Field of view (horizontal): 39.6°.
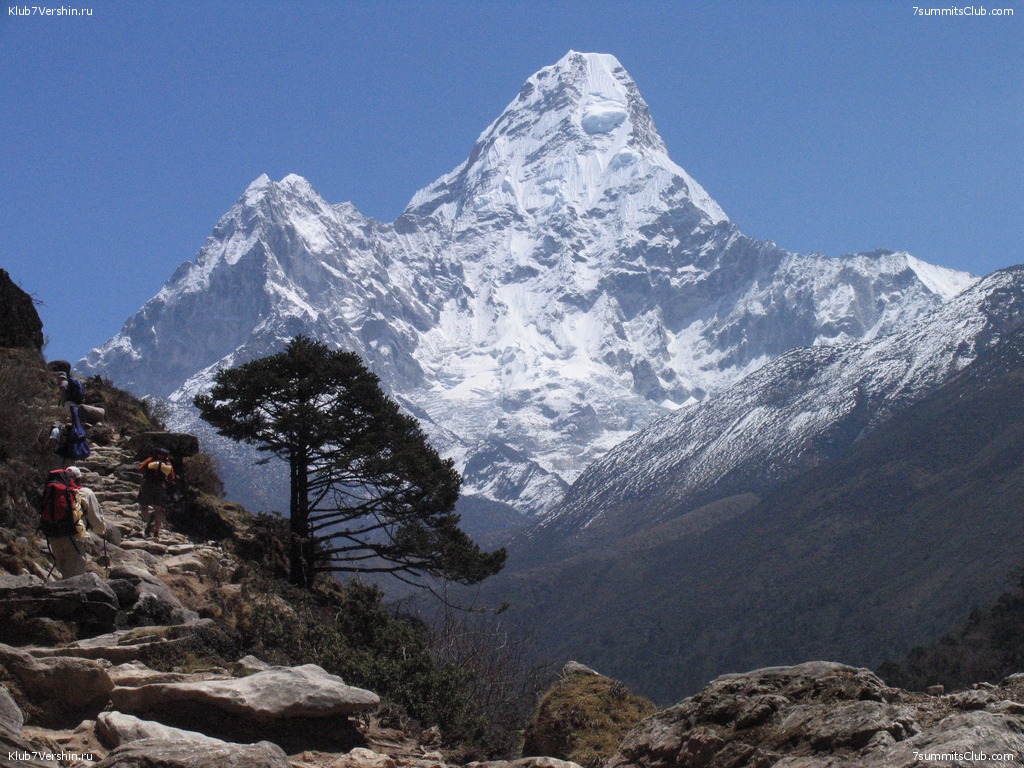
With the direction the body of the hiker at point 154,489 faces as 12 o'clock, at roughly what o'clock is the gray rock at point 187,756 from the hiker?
The gray rock is roughly at 6 o'clock from the hiker.

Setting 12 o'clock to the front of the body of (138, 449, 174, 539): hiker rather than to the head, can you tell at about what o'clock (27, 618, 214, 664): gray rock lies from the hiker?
The gray rock is roughly at 12 o'clock from the hiker.

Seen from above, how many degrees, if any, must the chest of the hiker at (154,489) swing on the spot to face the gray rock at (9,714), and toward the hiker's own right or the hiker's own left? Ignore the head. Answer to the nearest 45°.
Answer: approximately 180°

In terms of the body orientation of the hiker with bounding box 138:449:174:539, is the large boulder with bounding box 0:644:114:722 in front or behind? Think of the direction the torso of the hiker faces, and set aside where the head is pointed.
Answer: in front

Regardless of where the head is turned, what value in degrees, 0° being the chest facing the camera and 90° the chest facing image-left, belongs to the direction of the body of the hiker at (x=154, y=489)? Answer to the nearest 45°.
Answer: approximately 180°

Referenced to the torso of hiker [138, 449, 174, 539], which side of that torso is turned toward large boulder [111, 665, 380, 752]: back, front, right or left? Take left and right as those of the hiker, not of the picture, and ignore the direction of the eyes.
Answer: front

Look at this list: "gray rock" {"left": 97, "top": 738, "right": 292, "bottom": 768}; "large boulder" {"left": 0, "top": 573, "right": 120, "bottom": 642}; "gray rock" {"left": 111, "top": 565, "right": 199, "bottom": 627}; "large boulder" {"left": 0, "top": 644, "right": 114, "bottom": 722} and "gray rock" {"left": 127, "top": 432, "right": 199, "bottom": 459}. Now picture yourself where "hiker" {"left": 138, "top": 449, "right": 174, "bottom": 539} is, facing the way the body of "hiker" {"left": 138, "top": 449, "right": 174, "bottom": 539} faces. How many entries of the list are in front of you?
4

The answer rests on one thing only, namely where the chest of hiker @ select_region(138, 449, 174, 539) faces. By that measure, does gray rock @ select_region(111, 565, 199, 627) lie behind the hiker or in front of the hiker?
in front
